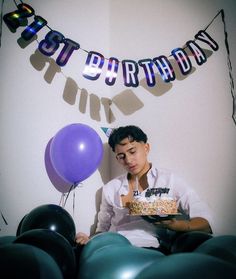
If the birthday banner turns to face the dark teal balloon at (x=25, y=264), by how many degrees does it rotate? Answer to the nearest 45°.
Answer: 0° — it already faces it

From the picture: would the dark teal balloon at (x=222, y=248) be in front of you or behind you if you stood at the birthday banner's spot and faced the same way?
in front

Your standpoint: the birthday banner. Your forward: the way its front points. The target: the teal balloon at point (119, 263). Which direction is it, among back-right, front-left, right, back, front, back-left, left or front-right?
front

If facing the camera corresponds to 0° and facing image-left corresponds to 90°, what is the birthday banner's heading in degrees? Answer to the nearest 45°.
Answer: approximately 0°

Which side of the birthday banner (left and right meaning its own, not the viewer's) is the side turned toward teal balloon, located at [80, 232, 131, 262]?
front
